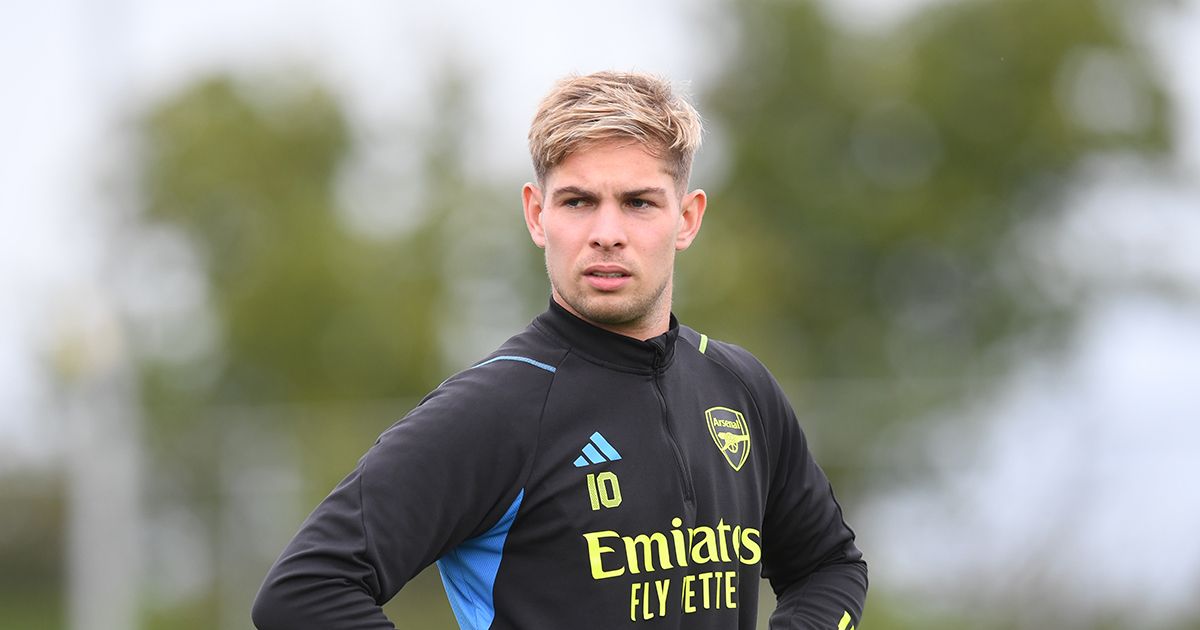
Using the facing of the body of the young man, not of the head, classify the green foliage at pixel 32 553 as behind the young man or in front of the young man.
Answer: behind

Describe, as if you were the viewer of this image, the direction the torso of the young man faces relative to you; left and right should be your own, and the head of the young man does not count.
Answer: facing the viewer and to the right of the viewer

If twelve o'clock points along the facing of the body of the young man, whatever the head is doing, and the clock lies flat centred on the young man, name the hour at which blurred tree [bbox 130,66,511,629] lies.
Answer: The blurred tree is roughly at 7 o'clock from the young man.

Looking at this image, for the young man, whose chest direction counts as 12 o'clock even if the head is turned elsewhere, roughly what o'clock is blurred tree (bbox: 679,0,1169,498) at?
The blurred tree is roughly at 8 o'clock from the young man.

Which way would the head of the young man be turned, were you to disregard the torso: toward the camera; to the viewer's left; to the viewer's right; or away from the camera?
toward the camera
